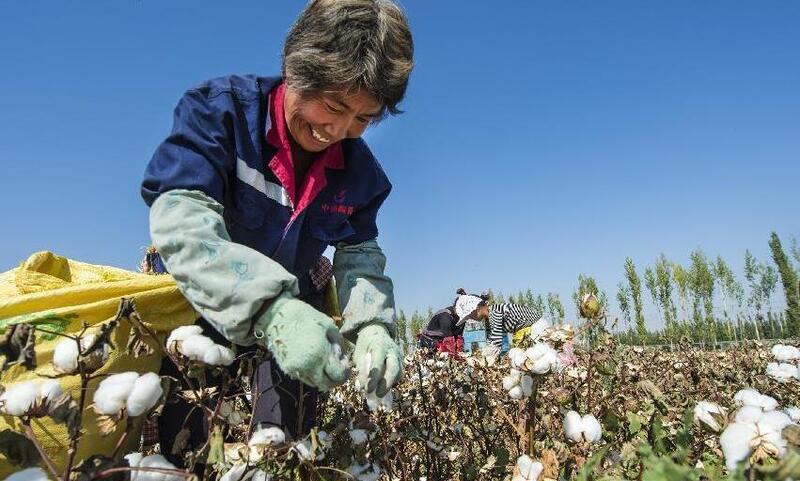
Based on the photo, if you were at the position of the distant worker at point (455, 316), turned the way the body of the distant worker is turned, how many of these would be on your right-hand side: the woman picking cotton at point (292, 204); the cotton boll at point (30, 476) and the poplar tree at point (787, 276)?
2

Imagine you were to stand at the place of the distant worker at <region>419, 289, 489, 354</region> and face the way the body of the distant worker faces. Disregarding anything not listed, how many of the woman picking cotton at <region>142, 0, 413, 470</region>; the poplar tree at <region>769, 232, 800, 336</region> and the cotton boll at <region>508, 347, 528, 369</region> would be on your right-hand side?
2

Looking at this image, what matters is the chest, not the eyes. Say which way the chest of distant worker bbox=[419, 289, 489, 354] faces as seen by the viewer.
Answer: to the viewer's right

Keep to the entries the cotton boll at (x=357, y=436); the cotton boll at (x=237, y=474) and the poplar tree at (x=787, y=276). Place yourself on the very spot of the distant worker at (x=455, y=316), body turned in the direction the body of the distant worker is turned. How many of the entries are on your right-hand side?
2

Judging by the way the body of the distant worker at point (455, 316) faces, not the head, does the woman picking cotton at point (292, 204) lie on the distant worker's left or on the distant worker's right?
on the distant worker's right

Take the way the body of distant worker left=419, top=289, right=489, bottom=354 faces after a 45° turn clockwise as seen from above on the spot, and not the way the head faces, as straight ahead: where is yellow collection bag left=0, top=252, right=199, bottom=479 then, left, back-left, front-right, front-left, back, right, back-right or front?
front-right

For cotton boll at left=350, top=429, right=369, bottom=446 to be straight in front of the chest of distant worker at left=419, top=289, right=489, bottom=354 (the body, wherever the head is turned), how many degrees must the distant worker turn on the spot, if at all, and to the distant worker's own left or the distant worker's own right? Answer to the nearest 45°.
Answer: approximately 90° to the distant worker's own right

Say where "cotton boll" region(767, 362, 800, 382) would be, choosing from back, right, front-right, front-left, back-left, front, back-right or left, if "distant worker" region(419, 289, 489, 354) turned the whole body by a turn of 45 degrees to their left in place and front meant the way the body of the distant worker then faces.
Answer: back-right
